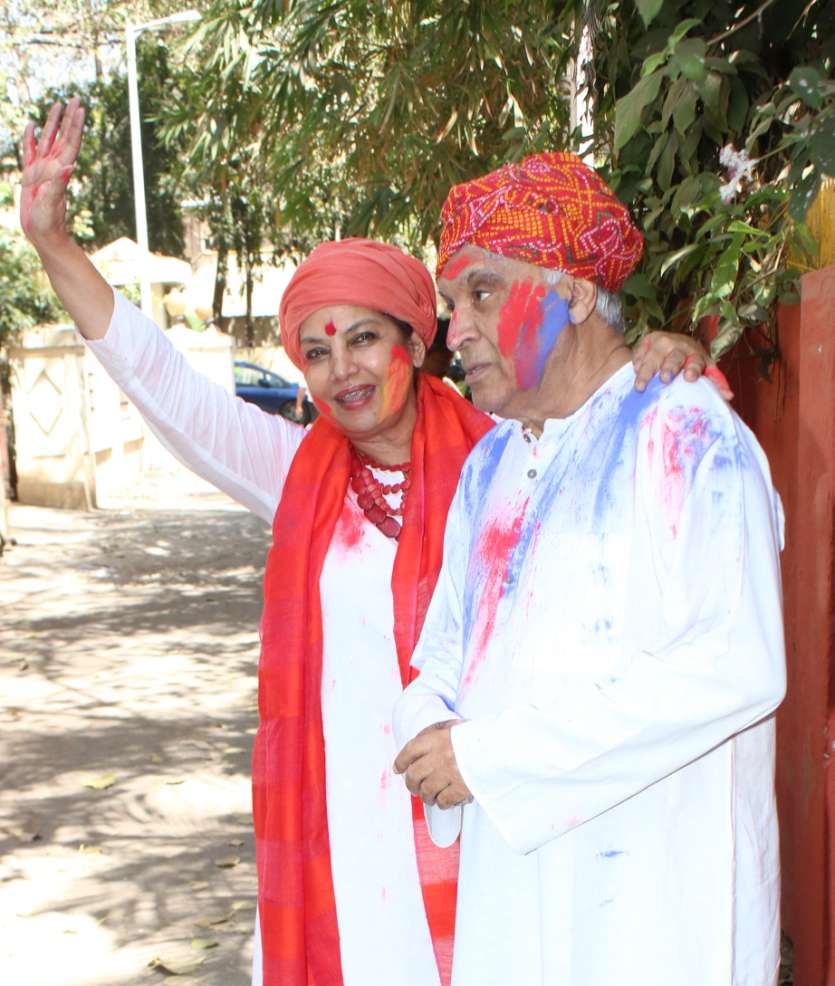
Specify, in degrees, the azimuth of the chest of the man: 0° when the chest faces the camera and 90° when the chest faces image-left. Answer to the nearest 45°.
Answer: approximately 45°

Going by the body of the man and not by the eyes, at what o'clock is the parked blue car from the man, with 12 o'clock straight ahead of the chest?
The parked blue car is roughly at 4 o'clock from the man.

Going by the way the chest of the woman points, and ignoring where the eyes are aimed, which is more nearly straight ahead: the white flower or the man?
the man

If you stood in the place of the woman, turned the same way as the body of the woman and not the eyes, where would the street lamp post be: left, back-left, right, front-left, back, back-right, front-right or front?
back
